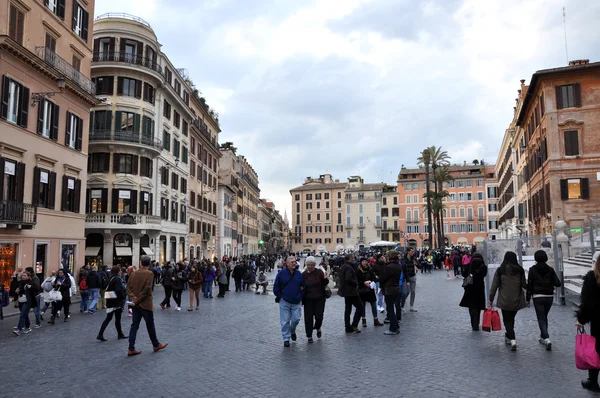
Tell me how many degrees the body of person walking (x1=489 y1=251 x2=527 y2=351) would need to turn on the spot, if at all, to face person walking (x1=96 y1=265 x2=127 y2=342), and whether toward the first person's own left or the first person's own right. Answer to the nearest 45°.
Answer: approximately 90° to the first person's own left

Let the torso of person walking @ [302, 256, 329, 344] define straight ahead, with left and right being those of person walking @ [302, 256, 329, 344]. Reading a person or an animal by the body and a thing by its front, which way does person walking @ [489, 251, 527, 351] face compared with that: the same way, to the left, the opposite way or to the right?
the opposite way

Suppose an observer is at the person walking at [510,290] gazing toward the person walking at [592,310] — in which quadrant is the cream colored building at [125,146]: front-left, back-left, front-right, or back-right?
back-right

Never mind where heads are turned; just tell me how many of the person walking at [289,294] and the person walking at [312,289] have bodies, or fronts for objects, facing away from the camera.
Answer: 0

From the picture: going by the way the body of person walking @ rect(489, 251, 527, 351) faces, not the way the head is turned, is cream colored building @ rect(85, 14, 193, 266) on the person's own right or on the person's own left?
on the person's own left

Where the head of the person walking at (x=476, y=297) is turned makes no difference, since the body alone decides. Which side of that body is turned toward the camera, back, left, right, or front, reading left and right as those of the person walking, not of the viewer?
back

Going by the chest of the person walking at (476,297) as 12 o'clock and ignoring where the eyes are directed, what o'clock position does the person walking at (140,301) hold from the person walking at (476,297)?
the person walking at (140,301) is roughly at 8 o'clock from the person walking at (476,297).

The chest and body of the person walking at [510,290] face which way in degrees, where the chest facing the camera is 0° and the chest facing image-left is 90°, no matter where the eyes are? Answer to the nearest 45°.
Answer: approximately 180°

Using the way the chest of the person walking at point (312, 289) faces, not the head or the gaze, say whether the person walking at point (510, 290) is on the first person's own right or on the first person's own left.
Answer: on the first person's own left

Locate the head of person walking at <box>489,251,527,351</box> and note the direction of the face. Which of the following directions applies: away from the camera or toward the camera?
away from the camera

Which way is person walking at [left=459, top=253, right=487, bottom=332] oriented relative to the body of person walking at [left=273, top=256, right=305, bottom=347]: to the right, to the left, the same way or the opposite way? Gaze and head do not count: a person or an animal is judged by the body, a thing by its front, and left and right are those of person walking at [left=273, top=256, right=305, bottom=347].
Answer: the opposite way

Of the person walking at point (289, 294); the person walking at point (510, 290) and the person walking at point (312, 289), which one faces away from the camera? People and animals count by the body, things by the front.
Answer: the person walking at point (510, 290)
